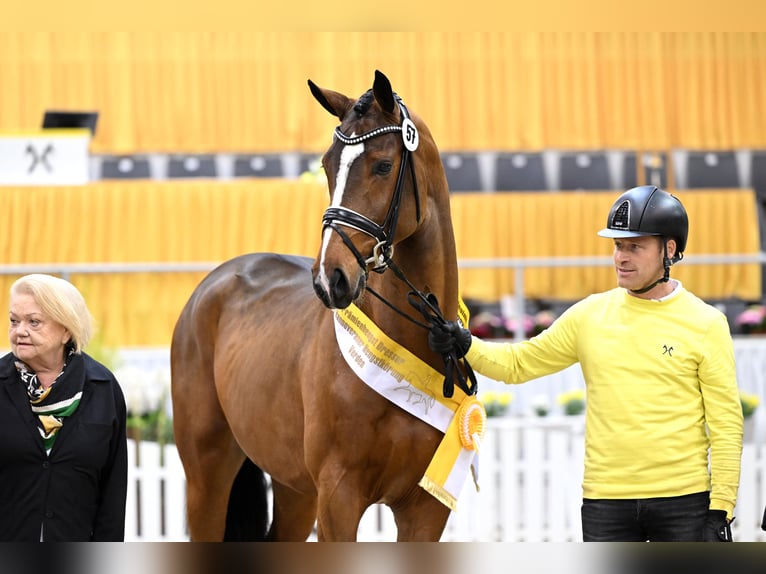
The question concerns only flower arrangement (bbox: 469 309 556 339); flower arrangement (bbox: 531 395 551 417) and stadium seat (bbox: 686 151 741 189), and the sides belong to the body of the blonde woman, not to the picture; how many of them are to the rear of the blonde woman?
3

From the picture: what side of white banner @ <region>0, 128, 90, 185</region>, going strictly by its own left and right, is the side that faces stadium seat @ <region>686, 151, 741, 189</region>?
left

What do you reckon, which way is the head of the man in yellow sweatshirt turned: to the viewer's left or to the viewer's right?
to the viewer's left

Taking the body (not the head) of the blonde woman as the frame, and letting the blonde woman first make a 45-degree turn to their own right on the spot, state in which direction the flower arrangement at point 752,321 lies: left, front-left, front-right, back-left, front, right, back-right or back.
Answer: back-right

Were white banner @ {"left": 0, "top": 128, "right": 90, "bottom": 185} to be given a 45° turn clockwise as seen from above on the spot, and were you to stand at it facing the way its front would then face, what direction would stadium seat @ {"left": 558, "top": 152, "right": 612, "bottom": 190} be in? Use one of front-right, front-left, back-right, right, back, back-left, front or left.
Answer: back-left

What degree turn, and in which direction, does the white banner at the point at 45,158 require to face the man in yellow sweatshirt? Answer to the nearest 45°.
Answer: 0° — it already faces them

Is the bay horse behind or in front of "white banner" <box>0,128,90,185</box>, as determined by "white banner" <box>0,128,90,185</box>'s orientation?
in front

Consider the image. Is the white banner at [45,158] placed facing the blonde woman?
yes

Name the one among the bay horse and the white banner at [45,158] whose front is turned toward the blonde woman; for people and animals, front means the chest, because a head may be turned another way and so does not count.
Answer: the white banner

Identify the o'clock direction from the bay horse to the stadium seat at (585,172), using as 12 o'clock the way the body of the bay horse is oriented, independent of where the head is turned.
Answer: The stadium seat is roughly at 8 o'clock from the bay horse.

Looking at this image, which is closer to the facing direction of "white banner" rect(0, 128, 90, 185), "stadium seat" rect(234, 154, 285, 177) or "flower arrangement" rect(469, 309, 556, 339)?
the flower arrangement

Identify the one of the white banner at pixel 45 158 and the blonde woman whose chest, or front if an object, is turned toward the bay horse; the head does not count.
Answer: the white banner

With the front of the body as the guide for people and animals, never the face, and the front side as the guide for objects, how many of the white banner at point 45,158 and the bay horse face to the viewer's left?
0

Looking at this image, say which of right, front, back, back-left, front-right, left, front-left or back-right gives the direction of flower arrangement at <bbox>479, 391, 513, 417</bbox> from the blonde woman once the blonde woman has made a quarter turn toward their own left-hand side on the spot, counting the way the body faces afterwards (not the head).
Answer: left
